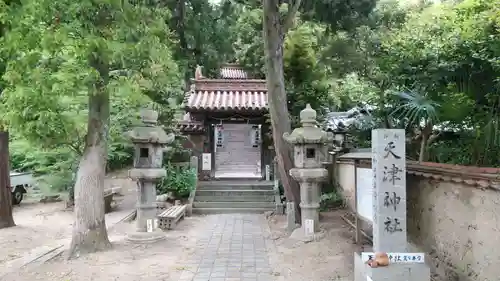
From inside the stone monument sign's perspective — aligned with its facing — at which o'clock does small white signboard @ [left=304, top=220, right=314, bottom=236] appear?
The small white signboard is roughly at 5 o'clock from the stone monument sign.

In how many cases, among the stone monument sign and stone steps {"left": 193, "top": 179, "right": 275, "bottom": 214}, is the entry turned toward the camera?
2

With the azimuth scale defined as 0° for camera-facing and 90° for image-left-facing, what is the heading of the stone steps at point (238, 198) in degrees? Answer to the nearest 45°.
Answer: approximately 0°

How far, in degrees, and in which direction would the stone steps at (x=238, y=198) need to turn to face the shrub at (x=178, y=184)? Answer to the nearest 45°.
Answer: approximately 90° to its right

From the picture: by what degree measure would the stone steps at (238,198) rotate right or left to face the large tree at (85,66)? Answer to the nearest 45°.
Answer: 0° — it already faces it

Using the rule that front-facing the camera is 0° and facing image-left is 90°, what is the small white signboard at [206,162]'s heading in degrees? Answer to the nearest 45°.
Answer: approximately 0°
